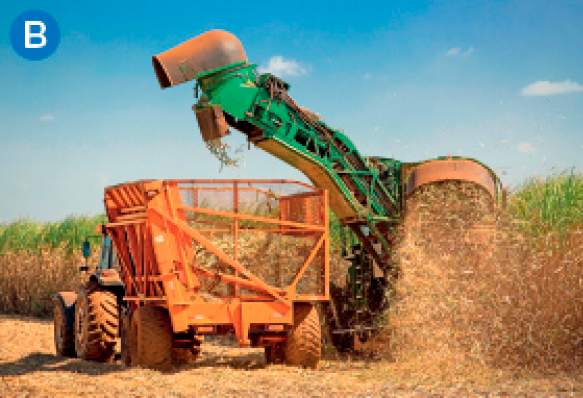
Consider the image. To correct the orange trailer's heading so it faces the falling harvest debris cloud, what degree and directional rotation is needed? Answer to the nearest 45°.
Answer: approximately 135° to its right

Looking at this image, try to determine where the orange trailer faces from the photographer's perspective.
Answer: facing away from the viewer and to the left of the viewer
